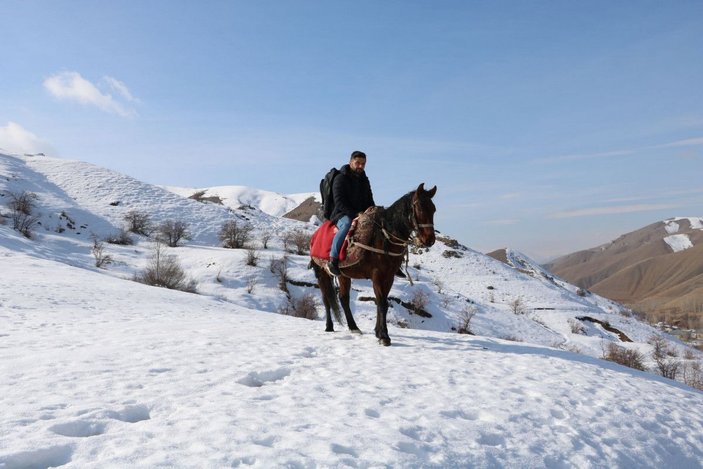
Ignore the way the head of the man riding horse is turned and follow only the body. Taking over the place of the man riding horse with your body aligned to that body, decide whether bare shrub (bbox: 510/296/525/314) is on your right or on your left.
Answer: on your left

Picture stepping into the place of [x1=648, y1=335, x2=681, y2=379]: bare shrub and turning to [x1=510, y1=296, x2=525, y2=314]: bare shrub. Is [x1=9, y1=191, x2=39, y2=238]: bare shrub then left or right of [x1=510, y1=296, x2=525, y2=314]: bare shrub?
left

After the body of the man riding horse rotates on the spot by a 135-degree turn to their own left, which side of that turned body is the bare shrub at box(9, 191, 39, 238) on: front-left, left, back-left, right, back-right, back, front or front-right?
front-left

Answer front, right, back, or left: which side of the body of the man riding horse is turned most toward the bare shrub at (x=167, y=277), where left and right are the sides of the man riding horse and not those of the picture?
back

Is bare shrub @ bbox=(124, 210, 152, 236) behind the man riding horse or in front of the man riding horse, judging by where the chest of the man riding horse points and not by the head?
behind

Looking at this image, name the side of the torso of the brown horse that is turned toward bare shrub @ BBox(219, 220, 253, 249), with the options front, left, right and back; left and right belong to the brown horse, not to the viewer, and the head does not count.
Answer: back

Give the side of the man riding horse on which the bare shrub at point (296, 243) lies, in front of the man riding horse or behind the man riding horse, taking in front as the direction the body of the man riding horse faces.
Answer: behind

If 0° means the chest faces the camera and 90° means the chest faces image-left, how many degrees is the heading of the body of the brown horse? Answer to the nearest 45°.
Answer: approximately 315°

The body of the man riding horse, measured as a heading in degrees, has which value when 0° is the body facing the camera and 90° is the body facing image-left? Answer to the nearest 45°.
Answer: approximately 315°
